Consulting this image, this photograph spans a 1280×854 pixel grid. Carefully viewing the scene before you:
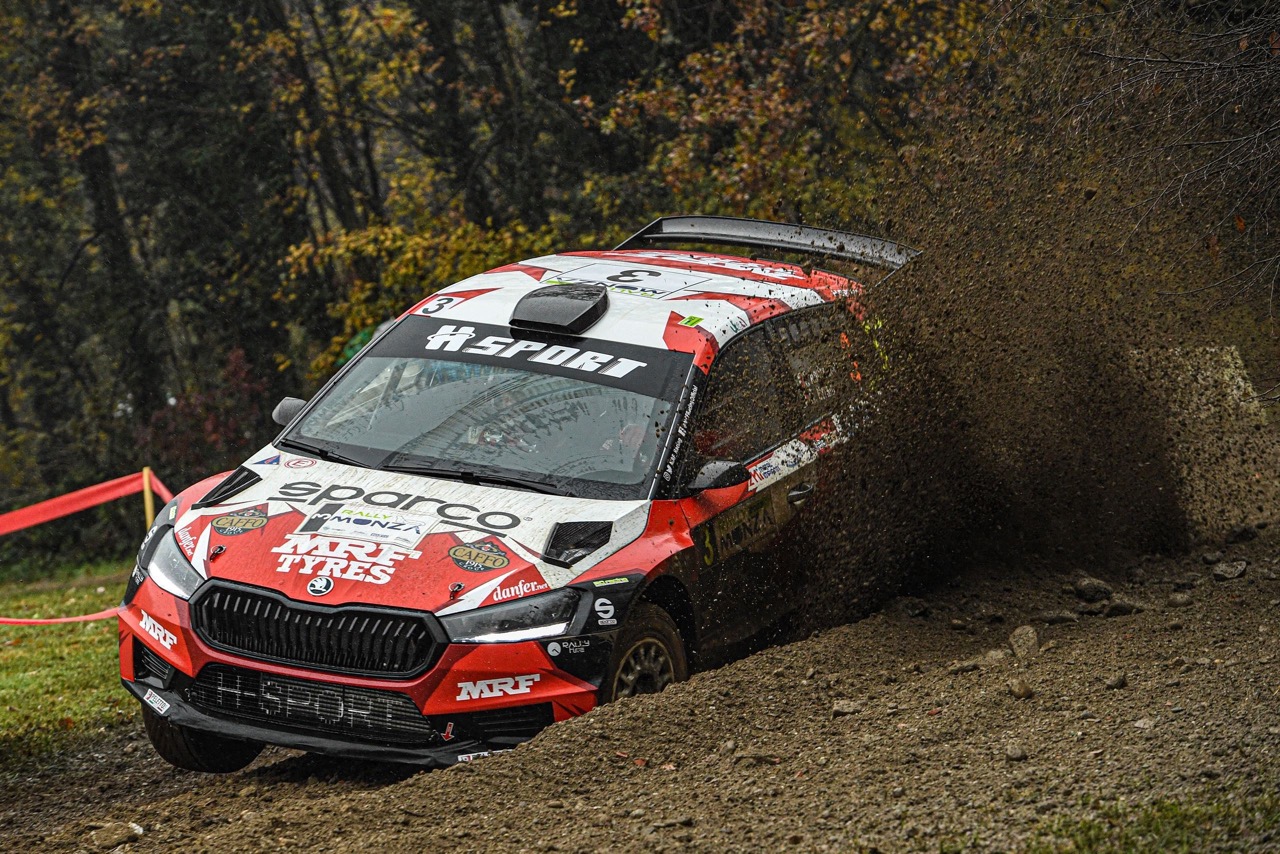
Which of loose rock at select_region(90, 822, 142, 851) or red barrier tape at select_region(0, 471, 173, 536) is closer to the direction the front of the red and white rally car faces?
the loose rock

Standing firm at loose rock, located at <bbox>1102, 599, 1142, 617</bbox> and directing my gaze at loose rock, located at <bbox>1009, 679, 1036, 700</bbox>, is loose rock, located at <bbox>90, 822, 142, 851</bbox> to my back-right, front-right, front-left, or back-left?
front-right

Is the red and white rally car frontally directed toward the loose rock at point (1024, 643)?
no

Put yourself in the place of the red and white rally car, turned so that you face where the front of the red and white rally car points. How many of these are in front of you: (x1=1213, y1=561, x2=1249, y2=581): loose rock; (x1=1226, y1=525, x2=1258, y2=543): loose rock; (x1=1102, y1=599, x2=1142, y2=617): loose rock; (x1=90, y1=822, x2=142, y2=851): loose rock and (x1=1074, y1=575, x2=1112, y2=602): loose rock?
1

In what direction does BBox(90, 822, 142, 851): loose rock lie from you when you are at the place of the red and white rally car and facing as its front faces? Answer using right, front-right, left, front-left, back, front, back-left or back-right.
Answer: front

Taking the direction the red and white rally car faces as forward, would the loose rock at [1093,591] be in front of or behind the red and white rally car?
behind

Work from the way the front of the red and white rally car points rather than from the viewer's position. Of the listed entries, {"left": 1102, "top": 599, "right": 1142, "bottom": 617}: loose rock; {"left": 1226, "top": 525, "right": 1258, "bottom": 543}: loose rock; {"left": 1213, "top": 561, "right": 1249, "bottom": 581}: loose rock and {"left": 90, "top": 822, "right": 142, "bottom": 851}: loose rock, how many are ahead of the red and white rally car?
1

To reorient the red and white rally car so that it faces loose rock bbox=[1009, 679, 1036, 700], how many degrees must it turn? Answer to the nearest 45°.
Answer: approximately 90° to its left

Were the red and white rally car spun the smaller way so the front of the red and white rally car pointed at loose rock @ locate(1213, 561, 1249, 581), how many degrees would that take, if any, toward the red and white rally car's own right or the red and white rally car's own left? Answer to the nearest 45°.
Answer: approximately 135° to the red and white rally car's own left

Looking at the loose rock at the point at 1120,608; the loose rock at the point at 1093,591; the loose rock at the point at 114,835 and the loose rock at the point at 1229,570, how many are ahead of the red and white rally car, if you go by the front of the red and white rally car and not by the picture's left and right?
1

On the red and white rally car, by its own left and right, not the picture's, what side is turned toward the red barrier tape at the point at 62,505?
right

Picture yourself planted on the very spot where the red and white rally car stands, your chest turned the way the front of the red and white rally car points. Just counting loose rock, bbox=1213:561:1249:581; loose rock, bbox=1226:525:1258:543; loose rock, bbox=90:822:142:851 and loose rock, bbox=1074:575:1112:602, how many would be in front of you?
1

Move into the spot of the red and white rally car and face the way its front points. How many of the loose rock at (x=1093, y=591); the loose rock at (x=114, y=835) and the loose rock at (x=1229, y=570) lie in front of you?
1

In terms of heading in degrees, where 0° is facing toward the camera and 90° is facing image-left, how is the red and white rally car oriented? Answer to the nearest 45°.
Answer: approximately 45°

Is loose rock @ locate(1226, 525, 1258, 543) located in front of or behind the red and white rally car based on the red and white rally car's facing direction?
behind
